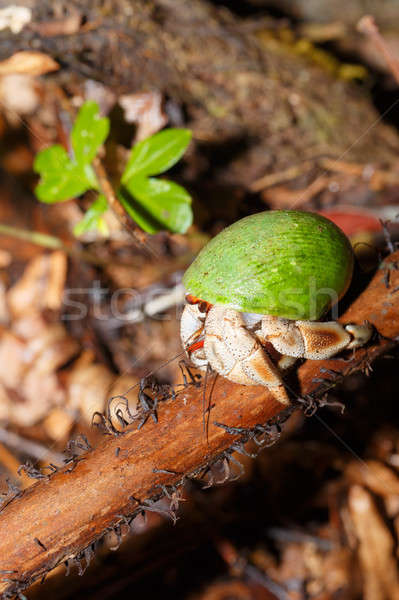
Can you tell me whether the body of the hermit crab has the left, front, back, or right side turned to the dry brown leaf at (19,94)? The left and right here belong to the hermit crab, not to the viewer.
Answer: right

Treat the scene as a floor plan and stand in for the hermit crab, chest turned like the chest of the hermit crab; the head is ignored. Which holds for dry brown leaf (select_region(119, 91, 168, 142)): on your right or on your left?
on your right

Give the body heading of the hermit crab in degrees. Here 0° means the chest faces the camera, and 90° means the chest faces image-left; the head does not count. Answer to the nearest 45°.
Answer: approximately 90°

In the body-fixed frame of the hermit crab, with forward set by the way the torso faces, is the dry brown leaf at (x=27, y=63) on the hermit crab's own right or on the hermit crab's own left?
on the hermit crab's own right
